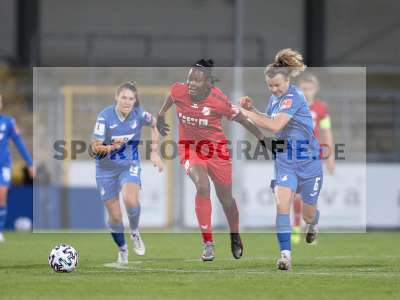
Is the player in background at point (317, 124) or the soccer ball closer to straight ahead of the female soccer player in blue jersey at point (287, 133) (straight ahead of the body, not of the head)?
the soccer ball

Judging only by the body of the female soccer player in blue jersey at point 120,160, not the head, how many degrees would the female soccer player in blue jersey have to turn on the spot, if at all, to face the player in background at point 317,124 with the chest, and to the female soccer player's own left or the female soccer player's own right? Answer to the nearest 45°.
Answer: approximately 135° to the female soccer player's own left

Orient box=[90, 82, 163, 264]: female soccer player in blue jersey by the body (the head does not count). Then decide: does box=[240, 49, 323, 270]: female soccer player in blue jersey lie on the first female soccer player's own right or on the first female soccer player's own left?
on the first female soccer player's own left

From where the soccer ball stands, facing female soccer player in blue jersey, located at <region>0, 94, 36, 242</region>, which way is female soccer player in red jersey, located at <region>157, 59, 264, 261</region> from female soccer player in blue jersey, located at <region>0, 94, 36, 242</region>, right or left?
right

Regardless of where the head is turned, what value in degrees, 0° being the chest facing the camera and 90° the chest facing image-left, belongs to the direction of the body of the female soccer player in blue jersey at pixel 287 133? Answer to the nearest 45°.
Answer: approximately 45°

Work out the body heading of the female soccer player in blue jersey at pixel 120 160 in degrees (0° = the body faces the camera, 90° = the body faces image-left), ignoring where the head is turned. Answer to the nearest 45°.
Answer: approximately 0°
